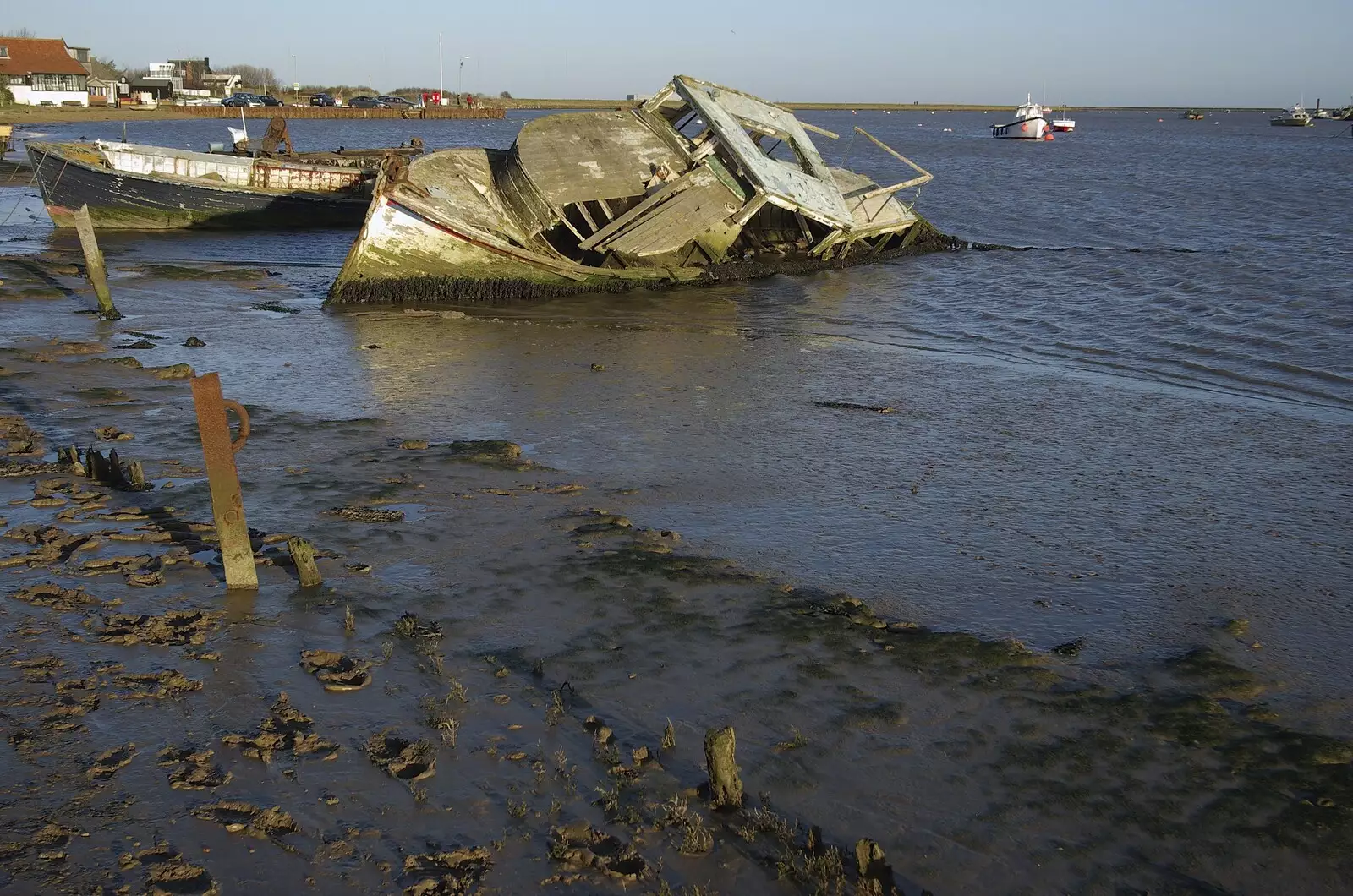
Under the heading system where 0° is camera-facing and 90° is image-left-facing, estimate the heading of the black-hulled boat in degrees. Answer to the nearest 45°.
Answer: approximately 90°

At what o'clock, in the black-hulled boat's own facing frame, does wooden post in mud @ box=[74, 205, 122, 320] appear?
The wooden post in mud is roughly at 9 o'clock from the black-hulled boat.

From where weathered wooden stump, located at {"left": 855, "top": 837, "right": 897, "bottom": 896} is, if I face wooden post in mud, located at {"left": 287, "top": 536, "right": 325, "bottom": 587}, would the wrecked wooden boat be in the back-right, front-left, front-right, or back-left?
front-right

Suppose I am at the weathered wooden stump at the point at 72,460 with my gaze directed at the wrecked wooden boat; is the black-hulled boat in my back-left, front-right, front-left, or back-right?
front-left

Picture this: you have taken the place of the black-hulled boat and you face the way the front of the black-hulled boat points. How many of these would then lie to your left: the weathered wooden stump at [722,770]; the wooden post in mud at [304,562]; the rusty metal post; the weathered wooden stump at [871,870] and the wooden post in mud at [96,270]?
5

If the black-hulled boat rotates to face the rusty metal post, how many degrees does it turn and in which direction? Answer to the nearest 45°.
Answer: approximately 90° to its left

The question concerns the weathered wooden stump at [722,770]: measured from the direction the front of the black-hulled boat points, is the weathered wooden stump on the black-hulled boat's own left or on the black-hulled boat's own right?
on the black-hulled boat's own left

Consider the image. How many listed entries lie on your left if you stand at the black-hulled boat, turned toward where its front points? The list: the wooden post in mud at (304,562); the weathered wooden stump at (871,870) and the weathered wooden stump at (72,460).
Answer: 3

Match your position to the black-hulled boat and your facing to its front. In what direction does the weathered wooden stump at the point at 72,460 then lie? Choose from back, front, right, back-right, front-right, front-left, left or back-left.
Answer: left

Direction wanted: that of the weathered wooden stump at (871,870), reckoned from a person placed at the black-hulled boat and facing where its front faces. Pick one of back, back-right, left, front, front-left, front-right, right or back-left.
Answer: left

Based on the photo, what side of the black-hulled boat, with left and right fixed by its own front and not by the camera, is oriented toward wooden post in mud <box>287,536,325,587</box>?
left
